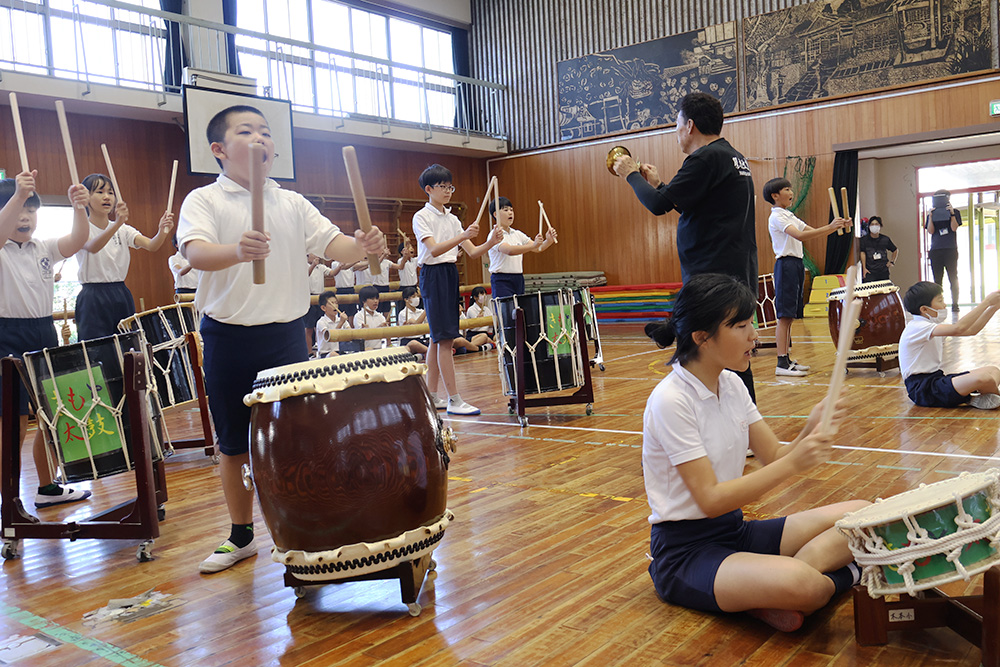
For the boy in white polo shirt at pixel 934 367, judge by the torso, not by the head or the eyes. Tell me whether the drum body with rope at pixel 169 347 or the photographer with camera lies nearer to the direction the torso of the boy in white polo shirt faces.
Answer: the photographer with camera

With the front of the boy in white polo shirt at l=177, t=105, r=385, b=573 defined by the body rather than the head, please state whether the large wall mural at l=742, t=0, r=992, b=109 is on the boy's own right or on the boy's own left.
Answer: on the boy's own left

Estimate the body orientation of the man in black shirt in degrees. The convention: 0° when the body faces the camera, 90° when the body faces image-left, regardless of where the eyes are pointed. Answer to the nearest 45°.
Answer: approximately 135°

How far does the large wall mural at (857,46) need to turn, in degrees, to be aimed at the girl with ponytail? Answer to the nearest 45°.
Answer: approximately 45° to its left

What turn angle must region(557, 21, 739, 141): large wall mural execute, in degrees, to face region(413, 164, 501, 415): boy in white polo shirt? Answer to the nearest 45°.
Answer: approximately 45° to its left

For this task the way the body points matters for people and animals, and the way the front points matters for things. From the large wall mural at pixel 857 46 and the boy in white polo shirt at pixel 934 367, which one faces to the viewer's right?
the boy in white polo shirt

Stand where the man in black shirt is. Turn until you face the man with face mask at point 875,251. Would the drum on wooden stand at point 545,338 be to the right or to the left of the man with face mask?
left

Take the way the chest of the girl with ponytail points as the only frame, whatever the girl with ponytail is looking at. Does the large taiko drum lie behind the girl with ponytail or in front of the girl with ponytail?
behind

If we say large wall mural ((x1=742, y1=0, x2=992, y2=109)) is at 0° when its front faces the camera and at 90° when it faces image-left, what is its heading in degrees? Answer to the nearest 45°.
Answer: approximately 45°

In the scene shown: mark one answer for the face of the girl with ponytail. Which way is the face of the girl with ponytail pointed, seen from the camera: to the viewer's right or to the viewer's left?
to the viewer's right

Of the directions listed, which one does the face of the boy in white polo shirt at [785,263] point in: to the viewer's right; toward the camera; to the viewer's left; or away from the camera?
to the viewer's right

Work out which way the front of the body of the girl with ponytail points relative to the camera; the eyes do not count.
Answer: to the viewer's right

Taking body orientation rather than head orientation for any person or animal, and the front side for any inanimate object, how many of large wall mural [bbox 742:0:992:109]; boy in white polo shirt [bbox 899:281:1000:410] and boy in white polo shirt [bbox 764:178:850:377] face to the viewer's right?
2
